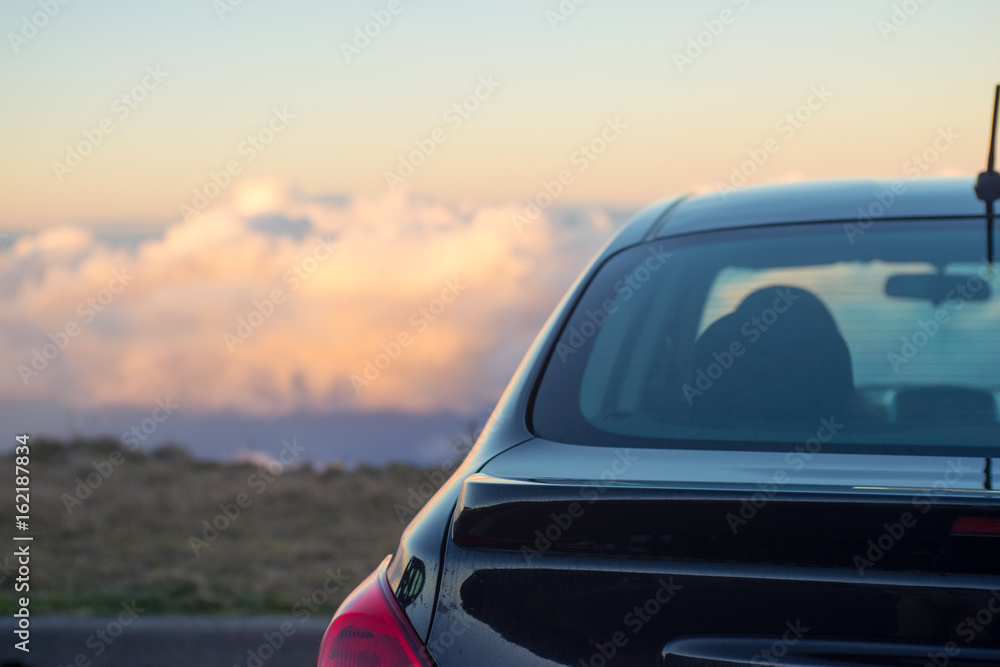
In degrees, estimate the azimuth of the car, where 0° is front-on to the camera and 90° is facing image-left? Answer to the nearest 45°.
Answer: approximately 180°
